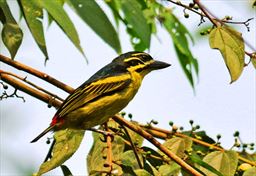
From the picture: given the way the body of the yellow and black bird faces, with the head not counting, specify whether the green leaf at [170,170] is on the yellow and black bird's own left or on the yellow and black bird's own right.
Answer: on the yellow and black bird's own right

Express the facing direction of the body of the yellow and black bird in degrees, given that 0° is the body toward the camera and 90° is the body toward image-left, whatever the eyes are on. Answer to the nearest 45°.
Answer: approximately 270°
